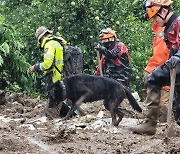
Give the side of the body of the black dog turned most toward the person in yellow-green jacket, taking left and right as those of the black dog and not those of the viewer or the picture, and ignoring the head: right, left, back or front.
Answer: front

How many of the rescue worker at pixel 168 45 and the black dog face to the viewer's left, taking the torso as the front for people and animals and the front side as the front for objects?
2

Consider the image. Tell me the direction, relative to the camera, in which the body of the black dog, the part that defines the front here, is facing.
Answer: to the viewer's left

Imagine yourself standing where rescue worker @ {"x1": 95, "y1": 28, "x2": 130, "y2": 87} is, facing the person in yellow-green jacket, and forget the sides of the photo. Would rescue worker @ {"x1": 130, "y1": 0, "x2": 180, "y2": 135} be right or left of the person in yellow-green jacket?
left

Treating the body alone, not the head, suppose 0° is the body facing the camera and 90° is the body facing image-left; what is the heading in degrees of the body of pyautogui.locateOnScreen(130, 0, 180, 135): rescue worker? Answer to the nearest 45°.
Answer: approximately 90°

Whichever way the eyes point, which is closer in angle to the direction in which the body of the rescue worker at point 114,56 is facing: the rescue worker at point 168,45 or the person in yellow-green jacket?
the person in yellow-green jacket

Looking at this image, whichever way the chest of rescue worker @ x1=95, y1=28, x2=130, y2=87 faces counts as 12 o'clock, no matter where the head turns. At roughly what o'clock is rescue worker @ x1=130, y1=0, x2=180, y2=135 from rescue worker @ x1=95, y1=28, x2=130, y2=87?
rescue worker @ x1=130, y1=0, x2=180, y2=135 is roughly at 10 o'clock from rescue worker @ x1=95, y1=28, x2=130, y2=87.

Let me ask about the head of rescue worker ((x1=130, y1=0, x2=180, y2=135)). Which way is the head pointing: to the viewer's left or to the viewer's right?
to the viewer's left
